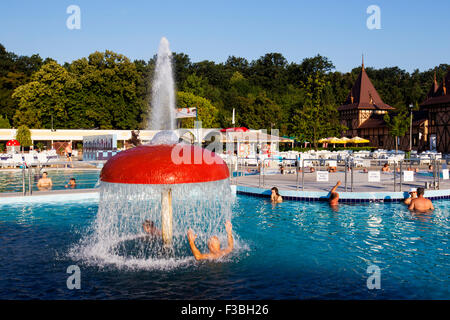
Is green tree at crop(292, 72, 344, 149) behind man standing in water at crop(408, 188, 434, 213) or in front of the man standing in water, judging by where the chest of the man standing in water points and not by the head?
in front
